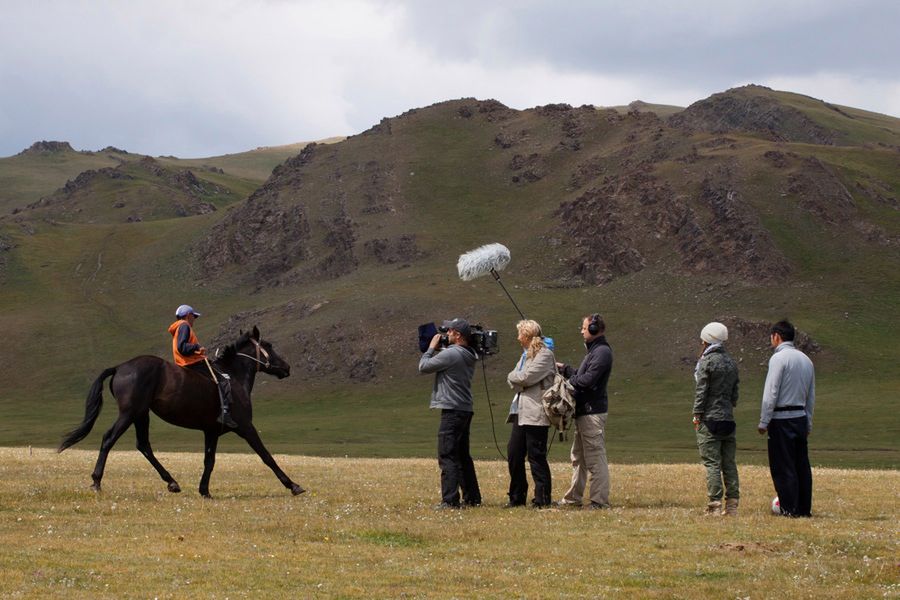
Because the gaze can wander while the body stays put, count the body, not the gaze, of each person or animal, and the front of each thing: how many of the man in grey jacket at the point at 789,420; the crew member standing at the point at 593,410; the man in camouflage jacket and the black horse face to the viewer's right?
1

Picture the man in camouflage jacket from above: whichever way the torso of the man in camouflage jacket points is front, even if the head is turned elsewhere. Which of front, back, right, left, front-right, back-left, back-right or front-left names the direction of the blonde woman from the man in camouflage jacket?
front-left

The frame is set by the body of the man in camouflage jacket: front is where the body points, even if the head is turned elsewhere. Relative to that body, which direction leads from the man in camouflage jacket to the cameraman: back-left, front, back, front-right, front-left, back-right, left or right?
front-left

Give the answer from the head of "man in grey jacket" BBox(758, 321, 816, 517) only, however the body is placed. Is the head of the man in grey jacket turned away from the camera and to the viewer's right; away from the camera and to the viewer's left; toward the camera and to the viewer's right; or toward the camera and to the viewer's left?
away from the camera and to the viewer's left

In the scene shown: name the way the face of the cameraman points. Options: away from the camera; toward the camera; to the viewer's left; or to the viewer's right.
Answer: to the viewer's left

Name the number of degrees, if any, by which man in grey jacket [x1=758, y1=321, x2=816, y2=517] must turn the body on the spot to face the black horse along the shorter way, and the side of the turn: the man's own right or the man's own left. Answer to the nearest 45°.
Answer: approximately 45° to the man's own left

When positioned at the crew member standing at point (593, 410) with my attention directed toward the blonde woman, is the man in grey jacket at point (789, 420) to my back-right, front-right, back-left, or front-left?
back-left

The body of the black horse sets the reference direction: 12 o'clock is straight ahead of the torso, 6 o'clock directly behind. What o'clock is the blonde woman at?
The blonde woman is roughly at 1 o'clock from the black horse.

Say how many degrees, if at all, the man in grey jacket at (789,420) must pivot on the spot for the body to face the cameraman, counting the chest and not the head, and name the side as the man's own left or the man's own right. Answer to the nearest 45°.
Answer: approximately 45° to the man's own left

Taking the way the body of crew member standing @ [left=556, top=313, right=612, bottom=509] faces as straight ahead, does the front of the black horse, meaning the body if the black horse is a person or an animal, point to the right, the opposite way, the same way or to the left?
the opposite way

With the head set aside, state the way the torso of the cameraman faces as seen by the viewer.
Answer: to the viewer's left

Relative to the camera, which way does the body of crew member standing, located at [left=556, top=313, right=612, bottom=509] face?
to the viewer's left

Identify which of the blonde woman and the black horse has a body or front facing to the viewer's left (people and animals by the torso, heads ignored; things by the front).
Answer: the blonde woman

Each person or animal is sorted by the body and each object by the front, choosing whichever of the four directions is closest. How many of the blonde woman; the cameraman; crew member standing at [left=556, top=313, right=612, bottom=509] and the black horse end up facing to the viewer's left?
3

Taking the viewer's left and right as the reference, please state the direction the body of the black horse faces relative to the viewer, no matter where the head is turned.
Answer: facing to the right of the viewer

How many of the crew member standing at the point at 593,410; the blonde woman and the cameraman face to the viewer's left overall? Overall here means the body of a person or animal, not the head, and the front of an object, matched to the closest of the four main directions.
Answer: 3

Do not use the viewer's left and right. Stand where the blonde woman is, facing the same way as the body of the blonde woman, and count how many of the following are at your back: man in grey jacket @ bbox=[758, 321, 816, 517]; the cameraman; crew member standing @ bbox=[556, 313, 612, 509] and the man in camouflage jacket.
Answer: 3

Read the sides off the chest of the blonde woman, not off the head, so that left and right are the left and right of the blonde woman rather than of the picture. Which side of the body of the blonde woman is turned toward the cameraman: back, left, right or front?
front
